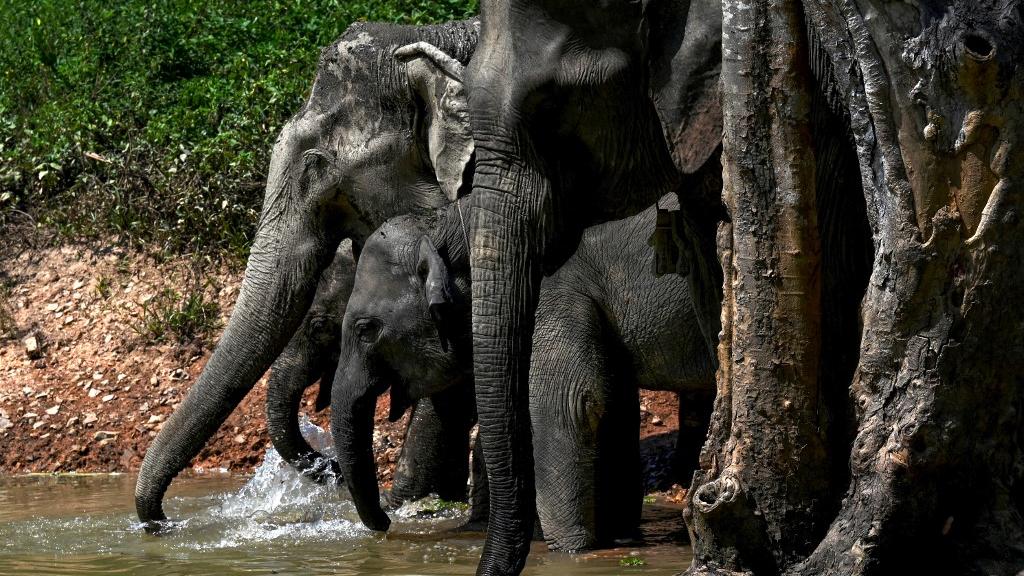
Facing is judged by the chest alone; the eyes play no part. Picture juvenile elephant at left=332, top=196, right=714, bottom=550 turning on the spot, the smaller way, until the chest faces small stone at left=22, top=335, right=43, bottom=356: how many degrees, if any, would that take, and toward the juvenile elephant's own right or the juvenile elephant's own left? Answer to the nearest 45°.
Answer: approximately 45° to the juvenile elephant's own right

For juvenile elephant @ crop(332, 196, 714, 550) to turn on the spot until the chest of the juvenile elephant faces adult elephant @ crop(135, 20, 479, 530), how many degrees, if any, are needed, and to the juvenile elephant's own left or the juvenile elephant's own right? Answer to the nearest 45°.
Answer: approximately 45° to the juvenile elephant's own right

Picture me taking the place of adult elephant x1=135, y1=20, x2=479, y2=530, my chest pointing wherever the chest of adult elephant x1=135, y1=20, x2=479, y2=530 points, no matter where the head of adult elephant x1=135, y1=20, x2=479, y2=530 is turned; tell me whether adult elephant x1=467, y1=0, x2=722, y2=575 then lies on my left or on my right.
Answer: on my left

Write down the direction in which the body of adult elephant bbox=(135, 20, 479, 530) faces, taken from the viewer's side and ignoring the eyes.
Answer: to the viewer's left

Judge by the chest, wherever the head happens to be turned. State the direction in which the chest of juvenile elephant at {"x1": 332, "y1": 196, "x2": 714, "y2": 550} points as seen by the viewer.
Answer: to the viewer's left

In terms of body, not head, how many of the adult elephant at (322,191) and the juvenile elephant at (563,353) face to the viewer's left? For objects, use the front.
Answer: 2

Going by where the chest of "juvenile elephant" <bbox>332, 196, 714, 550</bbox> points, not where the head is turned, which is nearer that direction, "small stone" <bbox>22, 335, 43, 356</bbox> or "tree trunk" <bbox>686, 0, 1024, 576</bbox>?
the small stone

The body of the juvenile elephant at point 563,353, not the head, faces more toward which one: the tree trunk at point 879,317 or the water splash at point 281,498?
the water splash
